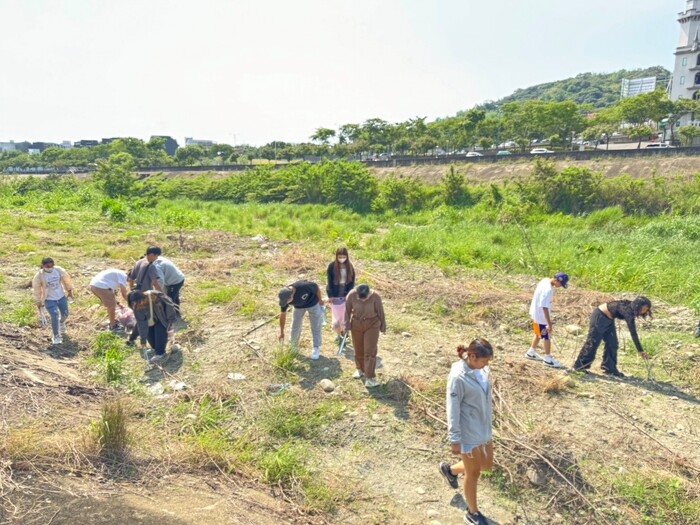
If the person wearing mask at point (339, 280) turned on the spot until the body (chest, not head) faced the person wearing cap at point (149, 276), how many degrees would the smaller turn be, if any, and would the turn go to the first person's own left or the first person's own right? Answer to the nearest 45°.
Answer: approximately 90° to the first person's own right

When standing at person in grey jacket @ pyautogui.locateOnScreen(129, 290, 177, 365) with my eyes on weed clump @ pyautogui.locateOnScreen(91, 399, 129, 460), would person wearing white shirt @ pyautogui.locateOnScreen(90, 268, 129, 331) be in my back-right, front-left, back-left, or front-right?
back-right

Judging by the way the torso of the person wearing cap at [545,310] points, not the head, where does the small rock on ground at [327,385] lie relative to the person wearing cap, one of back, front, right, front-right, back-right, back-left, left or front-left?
back-right

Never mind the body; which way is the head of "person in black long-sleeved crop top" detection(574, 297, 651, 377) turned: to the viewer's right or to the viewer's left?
to the viewer's right

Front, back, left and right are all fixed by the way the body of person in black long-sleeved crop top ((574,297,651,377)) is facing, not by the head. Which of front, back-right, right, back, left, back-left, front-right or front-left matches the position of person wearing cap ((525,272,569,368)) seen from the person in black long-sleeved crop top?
back

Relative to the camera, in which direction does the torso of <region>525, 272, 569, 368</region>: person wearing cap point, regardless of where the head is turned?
to the viewer's right

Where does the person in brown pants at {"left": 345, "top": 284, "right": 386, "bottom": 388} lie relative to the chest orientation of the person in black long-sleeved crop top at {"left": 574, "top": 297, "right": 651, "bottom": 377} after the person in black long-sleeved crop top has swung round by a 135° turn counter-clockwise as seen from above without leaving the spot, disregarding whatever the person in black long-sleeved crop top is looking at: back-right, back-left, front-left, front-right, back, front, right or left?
left

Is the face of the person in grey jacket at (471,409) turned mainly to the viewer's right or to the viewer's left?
to the viewer's right
